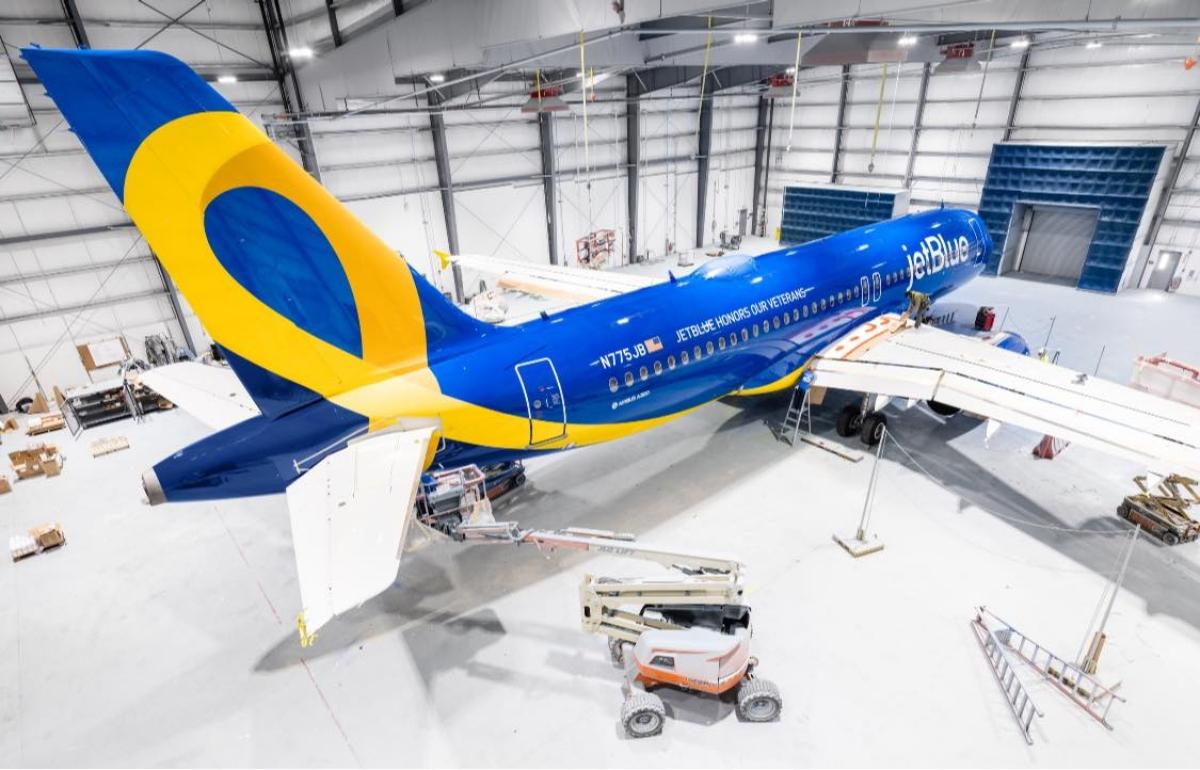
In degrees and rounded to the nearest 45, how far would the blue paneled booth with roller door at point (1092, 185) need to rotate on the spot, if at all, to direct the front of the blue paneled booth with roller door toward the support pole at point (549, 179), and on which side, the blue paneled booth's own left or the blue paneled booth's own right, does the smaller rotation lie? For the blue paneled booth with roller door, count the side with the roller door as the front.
approximately 45° to the blue paneled booth's own right

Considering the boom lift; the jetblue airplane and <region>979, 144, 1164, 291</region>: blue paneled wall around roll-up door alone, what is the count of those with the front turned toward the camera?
1

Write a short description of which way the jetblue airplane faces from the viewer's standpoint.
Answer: facing away from the viewer and to the right of the viewer

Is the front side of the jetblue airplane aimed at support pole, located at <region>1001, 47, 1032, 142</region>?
yes

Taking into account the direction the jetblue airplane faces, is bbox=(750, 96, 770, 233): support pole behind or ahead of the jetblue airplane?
ahead

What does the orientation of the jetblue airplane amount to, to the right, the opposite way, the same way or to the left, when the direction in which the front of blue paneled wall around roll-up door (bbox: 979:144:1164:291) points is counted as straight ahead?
the opposite way

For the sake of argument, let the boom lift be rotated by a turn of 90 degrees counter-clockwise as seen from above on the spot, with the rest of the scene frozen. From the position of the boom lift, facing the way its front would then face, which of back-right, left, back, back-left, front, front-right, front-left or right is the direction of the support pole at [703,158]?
back

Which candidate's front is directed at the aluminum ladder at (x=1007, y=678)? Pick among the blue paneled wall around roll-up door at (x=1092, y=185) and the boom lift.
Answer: the blue paneled wall around roll-up door

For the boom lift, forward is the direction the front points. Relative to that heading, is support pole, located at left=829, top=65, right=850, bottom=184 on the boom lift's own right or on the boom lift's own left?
on the boom lift's own right

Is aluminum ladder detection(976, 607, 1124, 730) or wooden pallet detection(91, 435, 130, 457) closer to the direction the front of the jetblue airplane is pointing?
the aluminum ladder

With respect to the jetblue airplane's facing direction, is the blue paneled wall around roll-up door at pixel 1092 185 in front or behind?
in front
